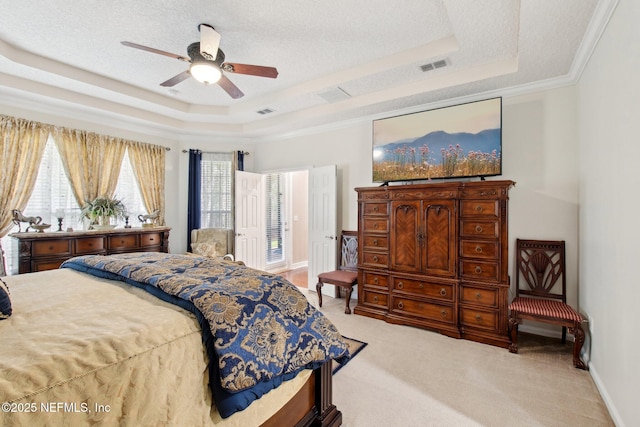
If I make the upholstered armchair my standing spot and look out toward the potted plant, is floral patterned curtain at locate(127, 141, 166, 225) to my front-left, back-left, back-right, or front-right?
front-right

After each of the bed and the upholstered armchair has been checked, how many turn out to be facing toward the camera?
1

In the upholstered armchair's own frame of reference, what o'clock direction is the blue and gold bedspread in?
The blue and gold bedspread is roughly at 12 o'clock from the upholstered armchair.

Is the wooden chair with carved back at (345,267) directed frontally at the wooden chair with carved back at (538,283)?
no

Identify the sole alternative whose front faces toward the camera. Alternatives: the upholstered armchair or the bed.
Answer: the upholstered armchair

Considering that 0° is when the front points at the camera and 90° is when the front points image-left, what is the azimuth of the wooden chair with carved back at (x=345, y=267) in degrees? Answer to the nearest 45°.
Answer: approximately 45°

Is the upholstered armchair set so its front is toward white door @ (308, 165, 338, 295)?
no

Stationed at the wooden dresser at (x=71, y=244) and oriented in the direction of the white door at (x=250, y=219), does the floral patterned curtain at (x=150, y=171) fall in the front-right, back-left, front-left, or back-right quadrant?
front-left

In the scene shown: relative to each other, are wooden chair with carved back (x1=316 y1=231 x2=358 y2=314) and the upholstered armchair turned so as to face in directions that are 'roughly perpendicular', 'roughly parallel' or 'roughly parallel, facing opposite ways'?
roughly perpendicular

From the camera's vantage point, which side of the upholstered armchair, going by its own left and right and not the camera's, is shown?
front

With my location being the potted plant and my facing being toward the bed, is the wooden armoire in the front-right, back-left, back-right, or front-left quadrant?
front-left

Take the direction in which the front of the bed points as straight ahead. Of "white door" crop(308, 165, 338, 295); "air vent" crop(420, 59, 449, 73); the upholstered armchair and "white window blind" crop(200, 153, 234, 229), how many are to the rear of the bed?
0

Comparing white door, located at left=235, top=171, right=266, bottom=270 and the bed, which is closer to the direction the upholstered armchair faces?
the bed

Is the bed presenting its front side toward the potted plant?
no

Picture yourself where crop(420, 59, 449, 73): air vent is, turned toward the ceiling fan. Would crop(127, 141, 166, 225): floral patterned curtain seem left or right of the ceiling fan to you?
right

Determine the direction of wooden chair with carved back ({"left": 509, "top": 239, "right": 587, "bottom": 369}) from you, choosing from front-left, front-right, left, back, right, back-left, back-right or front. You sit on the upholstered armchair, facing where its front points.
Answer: front-left
